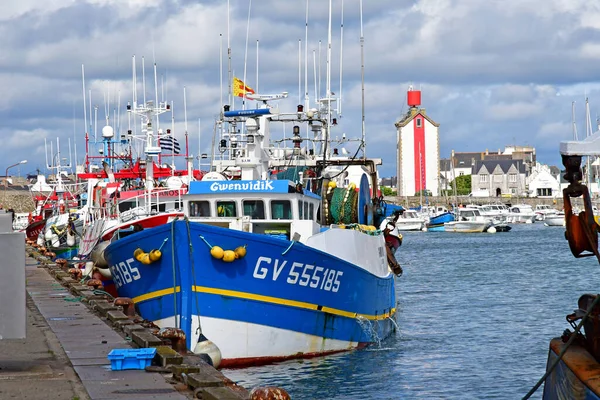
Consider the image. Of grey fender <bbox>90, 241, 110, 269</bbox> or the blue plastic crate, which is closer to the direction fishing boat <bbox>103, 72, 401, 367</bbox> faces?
the blue plastic crate

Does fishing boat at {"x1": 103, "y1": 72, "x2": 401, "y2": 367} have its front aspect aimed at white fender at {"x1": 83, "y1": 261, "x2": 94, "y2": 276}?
no

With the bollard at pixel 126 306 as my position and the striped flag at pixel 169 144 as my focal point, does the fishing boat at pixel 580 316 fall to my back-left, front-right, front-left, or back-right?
back-right

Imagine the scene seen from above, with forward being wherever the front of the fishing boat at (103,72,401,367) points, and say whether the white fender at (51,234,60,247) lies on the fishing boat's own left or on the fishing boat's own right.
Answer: on the fishing boat's own right

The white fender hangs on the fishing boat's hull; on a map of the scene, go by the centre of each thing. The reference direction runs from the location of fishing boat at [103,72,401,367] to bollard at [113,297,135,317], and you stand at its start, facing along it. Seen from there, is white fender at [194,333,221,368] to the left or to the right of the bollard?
left

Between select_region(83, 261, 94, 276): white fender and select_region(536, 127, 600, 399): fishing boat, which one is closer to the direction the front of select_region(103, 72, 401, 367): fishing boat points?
the fishing boat
